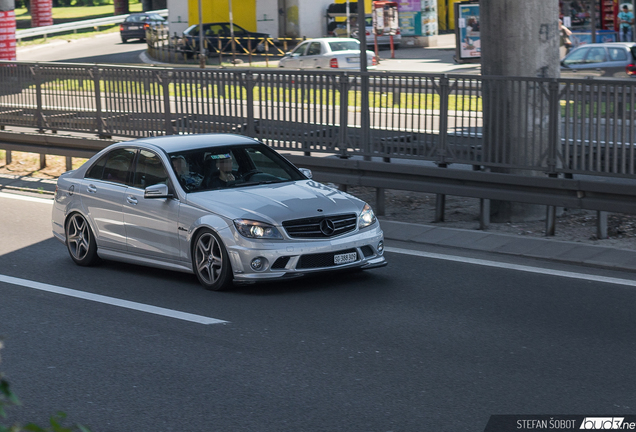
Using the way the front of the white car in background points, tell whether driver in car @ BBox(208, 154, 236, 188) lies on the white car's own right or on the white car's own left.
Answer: on the white car's own left

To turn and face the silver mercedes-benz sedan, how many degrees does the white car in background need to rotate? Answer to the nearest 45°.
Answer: approximately 135° to its left

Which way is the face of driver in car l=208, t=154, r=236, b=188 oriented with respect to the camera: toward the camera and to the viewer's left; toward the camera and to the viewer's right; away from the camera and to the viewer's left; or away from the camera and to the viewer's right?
toward the camera and to the viewer's right

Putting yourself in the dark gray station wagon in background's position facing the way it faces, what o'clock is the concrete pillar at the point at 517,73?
The concrete pillar is roughly at 9 o'clock from the dark gray station wagon in background.

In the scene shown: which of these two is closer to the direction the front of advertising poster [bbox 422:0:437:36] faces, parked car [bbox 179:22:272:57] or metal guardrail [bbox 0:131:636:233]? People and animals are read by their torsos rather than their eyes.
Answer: the metal guardrail

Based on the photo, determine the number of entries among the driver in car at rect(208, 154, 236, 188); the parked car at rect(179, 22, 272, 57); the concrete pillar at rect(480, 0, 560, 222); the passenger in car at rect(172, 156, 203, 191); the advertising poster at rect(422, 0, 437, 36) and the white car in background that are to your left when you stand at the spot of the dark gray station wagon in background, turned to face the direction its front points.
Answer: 3

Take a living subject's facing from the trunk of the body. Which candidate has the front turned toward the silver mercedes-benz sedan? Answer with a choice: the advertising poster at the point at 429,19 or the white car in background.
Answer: the advertising poster

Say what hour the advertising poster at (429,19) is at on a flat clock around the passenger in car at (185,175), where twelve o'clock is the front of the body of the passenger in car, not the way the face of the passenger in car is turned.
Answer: The advertising poster is roughly at 8 o'clock from the passenger in car.

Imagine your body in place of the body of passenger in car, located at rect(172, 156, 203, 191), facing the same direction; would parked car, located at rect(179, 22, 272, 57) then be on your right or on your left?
on your left

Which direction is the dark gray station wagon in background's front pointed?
to the viewer's left

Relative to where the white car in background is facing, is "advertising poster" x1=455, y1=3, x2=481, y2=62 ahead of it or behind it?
behind

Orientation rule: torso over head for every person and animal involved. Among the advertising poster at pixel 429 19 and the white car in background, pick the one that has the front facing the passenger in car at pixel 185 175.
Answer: the advertising poster
